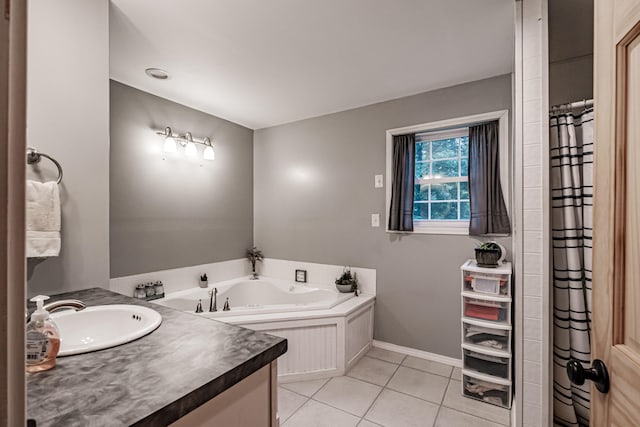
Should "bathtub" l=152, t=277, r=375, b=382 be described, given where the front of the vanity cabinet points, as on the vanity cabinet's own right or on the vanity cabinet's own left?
on the vanity cabinet's own left

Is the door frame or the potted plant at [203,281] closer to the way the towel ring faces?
the door frame

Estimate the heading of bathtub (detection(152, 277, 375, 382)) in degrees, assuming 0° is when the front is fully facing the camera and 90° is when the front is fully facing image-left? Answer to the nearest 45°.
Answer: approximately 0°

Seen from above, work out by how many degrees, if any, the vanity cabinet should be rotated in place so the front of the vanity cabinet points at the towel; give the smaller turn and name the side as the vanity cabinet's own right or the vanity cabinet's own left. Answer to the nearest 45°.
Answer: approximately 180°

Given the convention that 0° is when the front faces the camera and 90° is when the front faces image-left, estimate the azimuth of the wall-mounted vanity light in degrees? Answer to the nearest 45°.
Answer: approximately 315°

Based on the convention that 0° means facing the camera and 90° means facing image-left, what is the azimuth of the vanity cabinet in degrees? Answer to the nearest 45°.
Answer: approximately 315°
